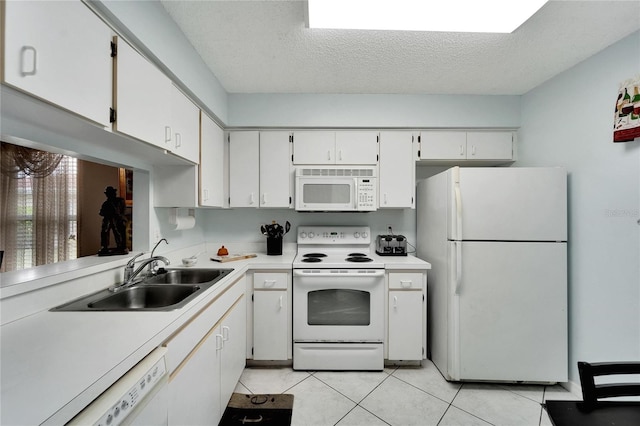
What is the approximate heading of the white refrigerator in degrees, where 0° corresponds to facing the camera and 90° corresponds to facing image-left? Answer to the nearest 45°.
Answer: approximately 0°

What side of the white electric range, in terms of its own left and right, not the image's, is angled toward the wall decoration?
left

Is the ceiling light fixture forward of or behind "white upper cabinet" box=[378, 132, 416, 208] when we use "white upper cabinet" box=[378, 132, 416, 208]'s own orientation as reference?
forward

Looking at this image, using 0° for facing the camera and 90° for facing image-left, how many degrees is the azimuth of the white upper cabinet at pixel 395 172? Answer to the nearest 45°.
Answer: approximately 0°

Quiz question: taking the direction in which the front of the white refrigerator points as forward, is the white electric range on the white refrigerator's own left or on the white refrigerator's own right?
on the white refrigerator's own right

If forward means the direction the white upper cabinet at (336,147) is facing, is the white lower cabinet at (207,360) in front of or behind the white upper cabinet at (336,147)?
in front

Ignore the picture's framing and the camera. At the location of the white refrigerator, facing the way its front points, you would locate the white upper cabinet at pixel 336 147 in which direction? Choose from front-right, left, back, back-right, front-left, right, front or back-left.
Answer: right

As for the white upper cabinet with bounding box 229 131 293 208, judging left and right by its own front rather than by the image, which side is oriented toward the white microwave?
left

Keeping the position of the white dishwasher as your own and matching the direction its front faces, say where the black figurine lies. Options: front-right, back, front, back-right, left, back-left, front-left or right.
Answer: back-left

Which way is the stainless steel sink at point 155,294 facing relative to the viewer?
to the viewer's right
